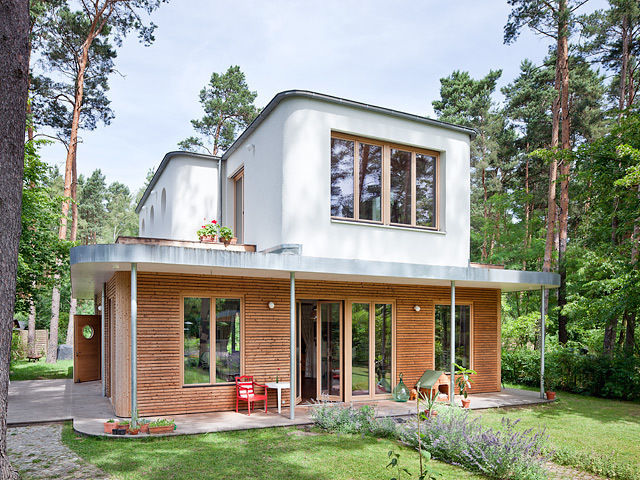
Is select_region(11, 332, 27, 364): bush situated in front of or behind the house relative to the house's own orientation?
behind

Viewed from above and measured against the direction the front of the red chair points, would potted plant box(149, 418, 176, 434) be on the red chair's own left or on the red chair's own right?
on the red chair's own right

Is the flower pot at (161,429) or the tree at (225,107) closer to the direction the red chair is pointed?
the flower pot

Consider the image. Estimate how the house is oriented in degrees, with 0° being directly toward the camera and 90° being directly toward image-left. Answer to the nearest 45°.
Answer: approximately 315°

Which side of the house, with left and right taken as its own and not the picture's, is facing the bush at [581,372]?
left
